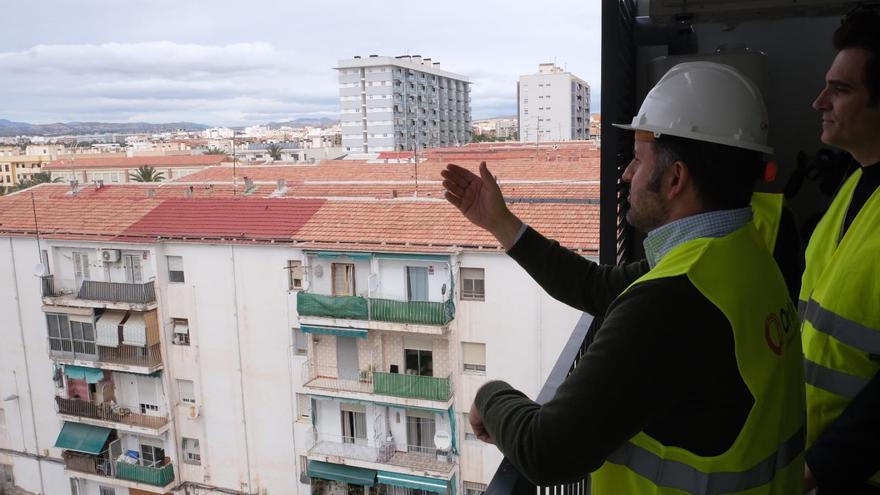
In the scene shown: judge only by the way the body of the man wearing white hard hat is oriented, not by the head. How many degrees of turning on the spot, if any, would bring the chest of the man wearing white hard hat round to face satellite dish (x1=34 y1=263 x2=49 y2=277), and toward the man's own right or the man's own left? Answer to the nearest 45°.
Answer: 0° — they already face it

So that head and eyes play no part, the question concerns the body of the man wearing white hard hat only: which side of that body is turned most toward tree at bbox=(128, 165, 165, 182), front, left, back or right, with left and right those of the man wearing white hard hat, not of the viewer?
front

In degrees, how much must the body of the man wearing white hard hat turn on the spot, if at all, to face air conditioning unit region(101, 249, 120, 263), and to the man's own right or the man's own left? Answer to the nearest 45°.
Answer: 0° — they already face it

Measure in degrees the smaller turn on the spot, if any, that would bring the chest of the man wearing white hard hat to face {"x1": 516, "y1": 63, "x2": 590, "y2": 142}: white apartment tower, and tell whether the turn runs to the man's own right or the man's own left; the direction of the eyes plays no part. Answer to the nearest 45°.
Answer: approximately 45° to the man's own right

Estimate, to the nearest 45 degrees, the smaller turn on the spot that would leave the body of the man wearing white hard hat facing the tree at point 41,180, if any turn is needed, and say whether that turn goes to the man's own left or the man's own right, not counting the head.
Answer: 0° — they already face it

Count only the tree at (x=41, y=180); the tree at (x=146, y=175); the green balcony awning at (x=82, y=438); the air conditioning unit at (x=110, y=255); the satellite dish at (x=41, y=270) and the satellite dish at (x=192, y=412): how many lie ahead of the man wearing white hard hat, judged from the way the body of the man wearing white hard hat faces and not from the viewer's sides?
6

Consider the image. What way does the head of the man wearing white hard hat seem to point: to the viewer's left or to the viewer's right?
to the viewer's left

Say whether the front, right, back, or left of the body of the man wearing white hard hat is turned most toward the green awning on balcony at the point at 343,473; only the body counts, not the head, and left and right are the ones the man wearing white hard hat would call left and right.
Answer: front

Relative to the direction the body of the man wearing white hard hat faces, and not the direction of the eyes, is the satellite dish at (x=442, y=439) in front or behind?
in front

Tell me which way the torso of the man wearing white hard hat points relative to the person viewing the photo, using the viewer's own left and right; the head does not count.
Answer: facing away from the viewer and to the left of the viewer
